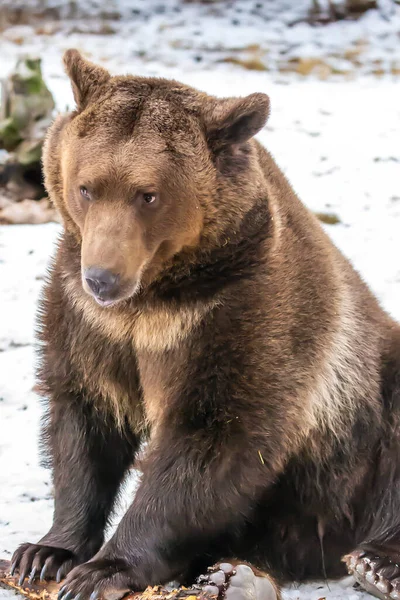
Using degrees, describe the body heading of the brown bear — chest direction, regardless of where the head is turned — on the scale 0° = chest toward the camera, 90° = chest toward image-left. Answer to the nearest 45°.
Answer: approximately 45°
